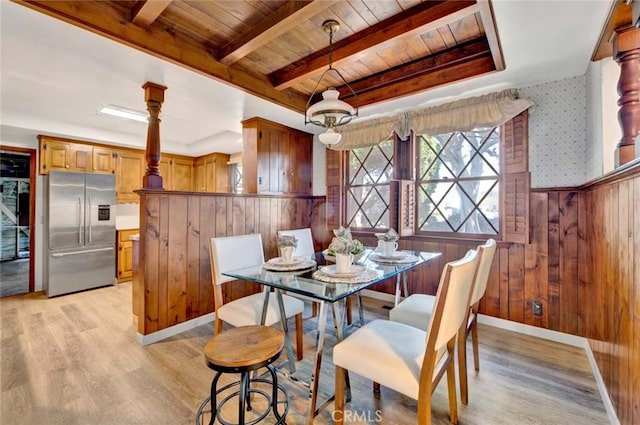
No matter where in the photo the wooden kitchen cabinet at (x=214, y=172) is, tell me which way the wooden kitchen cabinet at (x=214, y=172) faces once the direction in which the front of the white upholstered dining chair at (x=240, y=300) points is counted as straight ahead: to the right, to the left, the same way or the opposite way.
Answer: to the right

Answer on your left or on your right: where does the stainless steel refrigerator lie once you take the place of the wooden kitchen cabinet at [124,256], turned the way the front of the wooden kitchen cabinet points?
on your right

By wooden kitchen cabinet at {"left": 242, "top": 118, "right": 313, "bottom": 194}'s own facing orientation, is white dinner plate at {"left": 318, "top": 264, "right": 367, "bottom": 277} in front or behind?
in front

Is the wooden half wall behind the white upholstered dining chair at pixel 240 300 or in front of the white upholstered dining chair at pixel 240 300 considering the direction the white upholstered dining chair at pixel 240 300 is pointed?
behind

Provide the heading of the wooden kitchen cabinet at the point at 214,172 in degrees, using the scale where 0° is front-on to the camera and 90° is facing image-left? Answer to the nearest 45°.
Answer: approximately 45°

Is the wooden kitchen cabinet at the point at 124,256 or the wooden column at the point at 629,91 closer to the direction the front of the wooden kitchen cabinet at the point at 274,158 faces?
the wooden column

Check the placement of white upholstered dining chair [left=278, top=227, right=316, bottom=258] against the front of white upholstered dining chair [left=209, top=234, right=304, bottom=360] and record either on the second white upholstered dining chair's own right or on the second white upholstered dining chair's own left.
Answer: on the second white upholstered dining chair's own left

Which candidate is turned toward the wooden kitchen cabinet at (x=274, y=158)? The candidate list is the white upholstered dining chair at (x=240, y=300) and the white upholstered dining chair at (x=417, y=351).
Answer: the white upholstered dining chair at (x=417, y=351)

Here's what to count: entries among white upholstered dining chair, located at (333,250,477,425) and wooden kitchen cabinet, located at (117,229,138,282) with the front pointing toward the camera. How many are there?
1

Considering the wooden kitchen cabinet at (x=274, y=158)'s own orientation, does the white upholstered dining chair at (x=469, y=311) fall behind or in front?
in front
